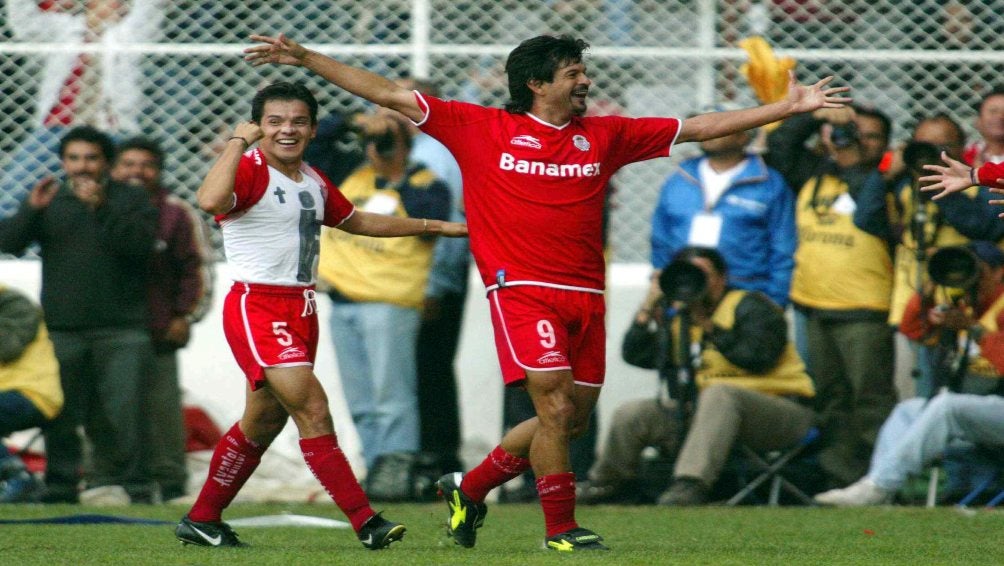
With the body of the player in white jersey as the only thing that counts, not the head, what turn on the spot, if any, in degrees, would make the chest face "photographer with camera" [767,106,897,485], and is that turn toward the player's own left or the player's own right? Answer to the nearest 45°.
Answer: approximately 90° to the player's own left

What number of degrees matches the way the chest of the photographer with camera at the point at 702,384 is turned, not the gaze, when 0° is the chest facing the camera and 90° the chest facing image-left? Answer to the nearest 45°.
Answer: approximately 45°

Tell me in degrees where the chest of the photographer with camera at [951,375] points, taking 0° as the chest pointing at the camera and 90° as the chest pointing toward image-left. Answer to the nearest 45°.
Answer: approximately 45°

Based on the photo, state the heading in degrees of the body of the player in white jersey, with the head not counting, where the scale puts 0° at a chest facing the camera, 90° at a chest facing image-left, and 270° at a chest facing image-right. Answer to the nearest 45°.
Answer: approximately 315°

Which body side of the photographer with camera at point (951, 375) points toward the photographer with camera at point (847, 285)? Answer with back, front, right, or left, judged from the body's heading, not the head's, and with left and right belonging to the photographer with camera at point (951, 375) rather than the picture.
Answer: right

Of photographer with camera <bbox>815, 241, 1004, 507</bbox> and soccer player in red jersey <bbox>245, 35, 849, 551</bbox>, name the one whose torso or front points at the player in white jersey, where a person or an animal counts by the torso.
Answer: the photographer with camera
